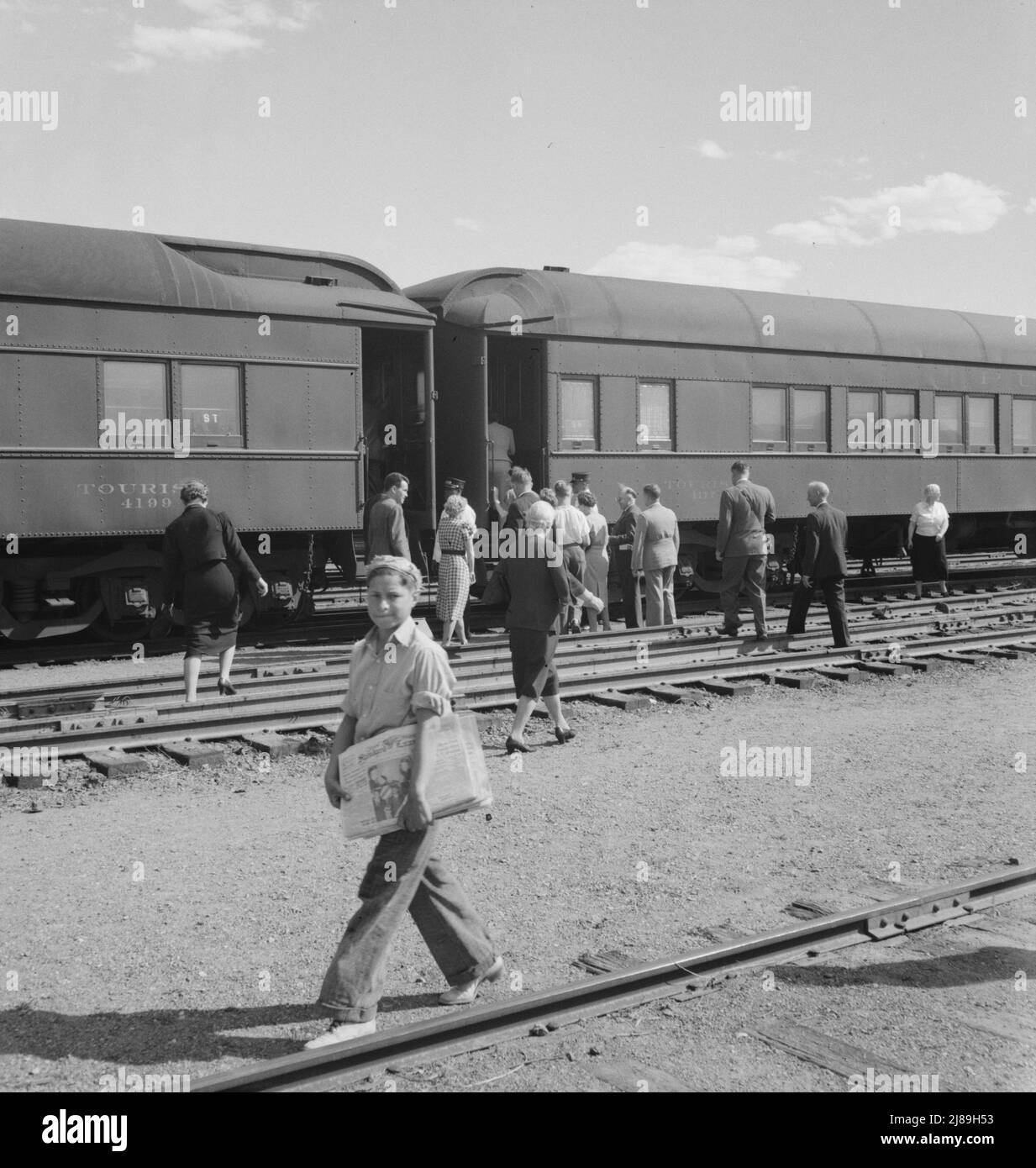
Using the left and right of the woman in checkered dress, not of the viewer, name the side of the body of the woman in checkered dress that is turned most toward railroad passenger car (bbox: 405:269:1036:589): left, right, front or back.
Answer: front

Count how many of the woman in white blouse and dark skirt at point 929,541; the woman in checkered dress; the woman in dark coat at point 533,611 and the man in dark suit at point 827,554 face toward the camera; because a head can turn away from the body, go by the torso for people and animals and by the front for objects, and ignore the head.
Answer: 1

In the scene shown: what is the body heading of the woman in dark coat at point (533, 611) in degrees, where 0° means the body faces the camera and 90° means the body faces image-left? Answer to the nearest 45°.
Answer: approximately 225°

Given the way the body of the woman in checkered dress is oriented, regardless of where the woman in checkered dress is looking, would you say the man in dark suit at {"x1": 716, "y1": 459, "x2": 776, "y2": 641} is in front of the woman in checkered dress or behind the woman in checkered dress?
in front

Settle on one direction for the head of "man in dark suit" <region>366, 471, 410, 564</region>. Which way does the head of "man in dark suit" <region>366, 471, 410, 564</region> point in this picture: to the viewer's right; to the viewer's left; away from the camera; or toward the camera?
to the viewer's right

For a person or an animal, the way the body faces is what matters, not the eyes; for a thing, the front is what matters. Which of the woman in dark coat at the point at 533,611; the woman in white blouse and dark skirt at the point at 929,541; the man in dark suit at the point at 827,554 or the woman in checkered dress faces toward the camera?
the woman in white blouse and dark skirt

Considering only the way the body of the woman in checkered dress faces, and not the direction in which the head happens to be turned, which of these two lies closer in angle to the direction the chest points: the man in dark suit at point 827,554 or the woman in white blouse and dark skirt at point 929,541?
the woman in white blouse and dark skirt

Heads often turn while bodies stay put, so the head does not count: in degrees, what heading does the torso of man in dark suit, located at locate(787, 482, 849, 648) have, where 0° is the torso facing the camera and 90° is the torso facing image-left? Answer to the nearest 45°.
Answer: approximately 135°

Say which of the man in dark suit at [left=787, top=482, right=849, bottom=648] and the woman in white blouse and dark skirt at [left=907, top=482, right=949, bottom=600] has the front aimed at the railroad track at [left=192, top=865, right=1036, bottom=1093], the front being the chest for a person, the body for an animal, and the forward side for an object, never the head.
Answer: the woman in white blouse and dark skirt

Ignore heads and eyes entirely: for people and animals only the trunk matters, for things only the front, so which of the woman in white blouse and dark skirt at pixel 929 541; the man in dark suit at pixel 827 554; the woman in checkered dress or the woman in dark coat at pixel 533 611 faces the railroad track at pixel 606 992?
the woman in white blouse and dark skirt

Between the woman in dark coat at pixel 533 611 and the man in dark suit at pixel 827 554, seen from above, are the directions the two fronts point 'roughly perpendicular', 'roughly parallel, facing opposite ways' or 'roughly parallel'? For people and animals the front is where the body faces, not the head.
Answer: roughly perpendicular

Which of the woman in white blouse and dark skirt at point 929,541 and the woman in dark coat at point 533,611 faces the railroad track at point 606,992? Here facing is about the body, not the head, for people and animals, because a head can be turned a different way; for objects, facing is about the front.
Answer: the woman in white blouse and dark skirt

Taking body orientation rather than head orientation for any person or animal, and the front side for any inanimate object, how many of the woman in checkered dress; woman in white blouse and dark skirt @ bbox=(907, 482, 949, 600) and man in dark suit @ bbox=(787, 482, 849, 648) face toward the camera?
1
